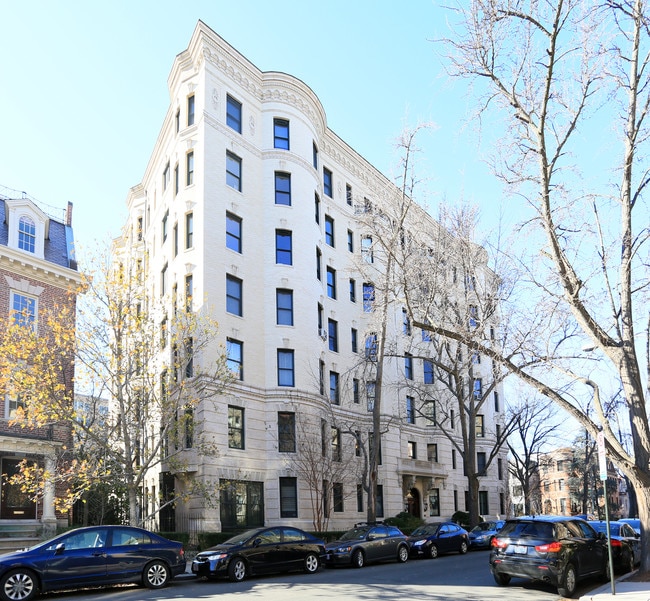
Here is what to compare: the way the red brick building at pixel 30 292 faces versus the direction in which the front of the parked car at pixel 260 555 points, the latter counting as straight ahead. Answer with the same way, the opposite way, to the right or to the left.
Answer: to the left

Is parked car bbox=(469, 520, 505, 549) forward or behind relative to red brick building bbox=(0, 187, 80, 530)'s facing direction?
forward

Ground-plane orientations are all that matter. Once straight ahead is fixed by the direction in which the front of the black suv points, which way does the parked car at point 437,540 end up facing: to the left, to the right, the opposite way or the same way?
the opposite way

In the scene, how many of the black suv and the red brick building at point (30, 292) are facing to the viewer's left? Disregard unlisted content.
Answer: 0

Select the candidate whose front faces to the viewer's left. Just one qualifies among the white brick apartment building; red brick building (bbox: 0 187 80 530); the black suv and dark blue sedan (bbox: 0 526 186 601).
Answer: the dark blue sedan

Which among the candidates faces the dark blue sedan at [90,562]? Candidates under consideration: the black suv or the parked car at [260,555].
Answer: the parked car

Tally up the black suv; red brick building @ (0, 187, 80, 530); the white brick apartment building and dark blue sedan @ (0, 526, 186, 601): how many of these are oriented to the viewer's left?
1

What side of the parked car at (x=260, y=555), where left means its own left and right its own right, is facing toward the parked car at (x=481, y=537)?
back

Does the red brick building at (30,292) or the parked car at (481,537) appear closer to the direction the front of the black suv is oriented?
the parked car

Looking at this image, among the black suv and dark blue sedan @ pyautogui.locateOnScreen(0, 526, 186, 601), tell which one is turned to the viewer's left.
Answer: the dark blue sedan

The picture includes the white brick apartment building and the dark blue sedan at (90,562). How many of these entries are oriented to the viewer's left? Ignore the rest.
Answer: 1

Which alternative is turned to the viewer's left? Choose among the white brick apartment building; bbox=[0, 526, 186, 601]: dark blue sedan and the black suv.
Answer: the dark blue sedan

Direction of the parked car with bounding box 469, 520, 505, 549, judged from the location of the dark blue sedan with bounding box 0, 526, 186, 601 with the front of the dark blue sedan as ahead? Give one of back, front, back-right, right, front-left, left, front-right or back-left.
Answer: back-right

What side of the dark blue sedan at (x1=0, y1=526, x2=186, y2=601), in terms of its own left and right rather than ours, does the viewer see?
left

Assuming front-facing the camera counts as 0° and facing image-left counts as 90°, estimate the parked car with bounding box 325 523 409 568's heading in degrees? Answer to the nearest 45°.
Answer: approximately 45°
